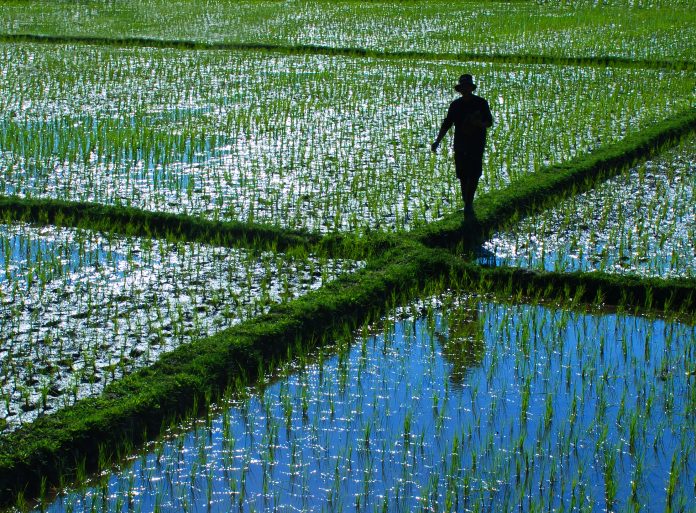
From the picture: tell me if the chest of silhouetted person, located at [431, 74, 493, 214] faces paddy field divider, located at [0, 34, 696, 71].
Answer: no

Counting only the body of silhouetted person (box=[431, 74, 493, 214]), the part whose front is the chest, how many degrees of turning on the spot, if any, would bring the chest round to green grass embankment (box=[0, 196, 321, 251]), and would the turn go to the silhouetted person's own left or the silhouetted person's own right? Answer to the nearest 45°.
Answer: approximately 90° to the silhouetted person's own right

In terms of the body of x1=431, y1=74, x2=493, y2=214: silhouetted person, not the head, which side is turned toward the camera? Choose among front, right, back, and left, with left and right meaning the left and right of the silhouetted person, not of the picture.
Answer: front
